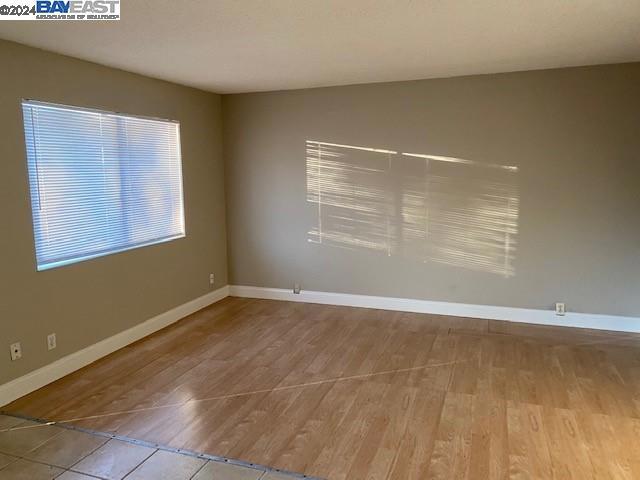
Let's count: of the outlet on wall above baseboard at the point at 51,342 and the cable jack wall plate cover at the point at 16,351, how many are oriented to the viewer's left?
0

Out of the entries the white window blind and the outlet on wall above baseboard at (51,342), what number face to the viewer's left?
0

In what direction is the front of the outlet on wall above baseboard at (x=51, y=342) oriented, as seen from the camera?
facing the viewer and to the right of the viewer

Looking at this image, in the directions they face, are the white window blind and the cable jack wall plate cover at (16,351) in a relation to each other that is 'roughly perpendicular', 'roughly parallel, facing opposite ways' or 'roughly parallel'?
roughly parallel
